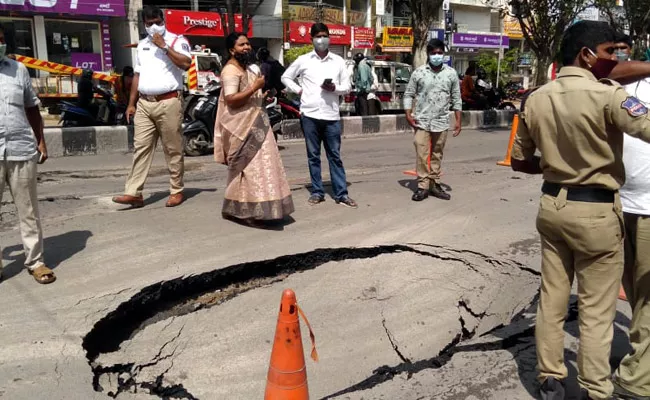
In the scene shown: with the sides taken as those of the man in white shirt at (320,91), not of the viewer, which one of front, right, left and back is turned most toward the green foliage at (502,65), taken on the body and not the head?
back

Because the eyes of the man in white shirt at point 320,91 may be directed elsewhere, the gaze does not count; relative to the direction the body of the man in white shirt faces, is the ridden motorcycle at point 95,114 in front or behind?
behind

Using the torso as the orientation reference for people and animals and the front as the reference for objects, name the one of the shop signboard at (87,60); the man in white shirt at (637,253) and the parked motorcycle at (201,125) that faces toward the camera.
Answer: the shop signboard

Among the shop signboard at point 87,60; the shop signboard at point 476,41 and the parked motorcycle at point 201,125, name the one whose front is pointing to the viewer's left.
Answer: the parked motorcycle

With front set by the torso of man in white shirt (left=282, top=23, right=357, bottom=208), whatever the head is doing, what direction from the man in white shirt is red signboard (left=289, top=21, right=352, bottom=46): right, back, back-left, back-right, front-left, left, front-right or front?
back

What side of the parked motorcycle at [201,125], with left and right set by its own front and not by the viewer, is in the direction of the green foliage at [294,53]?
back

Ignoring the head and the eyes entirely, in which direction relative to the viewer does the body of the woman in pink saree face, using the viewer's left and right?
facing the viewer and to the right of the viewer

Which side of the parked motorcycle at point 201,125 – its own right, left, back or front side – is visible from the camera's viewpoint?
left

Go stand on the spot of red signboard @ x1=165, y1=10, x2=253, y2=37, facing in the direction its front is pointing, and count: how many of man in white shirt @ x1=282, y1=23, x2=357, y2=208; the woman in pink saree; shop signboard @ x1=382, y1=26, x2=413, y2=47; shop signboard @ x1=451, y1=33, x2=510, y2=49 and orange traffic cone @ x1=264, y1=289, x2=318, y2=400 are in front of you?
3
